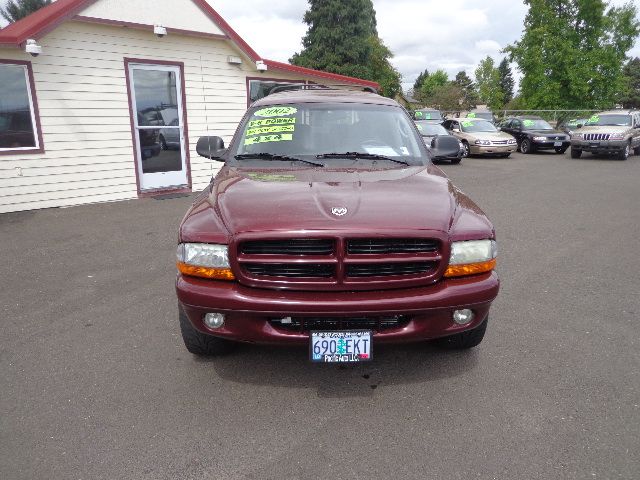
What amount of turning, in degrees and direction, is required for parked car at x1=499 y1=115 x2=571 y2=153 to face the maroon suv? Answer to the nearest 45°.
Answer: approximately 45° to its right

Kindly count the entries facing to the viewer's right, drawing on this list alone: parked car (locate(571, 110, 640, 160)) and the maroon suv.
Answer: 0

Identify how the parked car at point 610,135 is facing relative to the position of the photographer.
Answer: facing the viewer and to the left of the viewer

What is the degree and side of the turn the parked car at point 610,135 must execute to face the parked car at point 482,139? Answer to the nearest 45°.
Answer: approximately 45° to its right

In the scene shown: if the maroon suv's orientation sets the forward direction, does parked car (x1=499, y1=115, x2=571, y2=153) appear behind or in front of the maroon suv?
behind

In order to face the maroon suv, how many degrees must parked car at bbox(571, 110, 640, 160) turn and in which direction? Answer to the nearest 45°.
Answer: approximately 45° to its left

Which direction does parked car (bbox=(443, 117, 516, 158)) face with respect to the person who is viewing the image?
facing the viewer and to the right of the viewer

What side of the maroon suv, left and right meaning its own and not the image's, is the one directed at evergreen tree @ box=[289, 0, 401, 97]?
back

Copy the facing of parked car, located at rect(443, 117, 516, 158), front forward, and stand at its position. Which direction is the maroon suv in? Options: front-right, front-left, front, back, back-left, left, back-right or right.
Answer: front-right

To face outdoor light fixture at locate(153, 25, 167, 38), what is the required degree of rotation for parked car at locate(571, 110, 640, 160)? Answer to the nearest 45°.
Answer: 0° — it already faces it

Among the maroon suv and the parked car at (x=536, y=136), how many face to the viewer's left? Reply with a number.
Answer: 0

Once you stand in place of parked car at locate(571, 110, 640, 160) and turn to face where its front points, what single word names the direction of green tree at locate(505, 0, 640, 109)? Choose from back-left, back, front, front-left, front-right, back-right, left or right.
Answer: back-right
